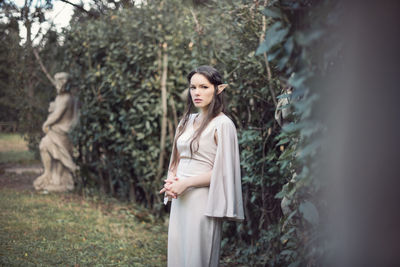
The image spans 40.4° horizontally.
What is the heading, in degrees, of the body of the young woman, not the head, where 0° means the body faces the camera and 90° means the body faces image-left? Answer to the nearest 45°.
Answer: approximately 45°

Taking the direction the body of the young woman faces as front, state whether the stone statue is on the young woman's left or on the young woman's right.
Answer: on the young woman's right
